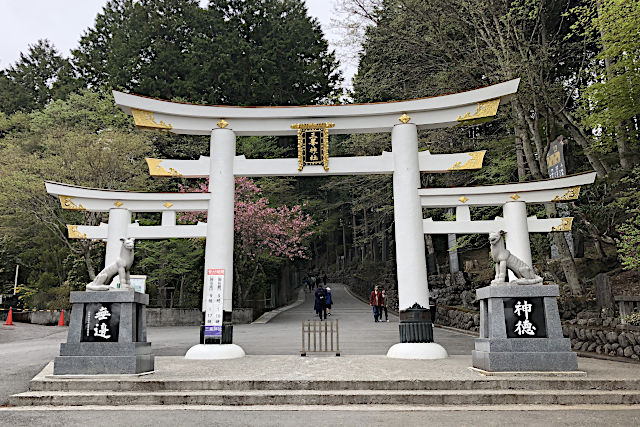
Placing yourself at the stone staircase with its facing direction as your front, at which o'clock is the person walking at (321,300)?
The person walking is roughly at 6 o'clock from the stone staircase.

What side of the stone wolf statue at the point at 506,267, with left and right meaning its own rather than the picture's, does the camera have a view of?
left

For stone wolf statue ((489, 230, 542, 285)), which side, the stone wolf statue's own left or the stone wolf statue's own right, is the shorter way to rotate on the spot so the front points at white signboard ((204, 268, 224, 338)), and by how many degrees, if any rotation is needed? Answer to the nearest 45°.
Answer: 0° — it already faces it

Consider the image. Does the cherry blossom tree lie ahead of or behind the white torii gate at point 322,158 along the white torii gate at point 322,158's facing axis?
behind

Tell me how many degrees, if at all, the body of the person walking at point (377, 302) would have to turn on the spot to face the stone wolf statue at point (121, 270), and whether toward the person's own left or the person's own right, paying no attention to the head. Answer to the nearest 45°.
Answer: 0° — they already face it

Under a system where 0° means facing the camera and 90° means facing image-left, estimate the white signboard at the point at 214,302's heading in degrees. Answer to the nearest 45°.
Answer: approximately 0°

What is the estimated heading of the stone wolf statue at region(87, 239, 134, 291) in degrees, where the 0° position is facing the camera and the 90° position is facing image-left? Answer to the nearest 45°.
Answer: approximately 270°

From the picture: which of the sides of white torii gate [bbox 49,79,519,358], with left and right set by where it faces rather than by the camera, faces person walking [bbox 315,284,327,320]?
back
